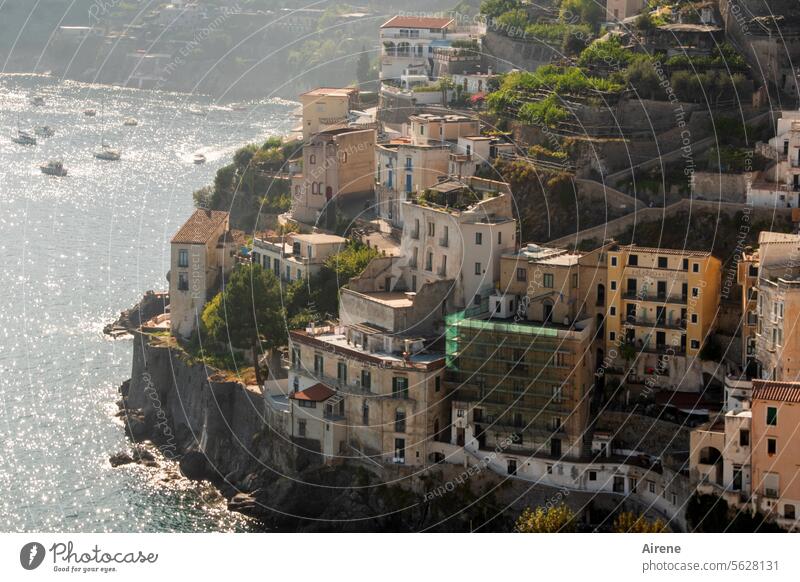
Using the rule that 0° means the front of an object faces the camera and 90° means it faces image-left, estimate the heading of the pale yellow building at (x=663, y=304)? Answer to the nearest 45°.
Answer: approximately 0°

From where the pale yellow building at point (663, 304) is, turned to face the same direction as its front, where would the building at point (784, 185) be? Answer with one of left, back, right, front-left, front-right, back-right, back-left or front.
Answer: back-left

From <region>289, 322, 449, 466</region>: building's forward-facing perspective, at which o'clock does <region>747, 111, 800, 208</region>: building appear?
<region>747, 111, 800, 208</region>: building is roughly at 7 o'clock from <region>289, 322, 449, 466</region>: building.

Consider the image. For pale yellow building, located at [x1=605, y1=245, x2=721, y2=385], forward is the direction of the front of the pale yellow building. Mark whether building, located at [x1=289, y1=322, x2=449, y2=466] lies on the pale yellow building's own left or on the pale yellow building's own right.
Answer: on the pale yellow building's own right

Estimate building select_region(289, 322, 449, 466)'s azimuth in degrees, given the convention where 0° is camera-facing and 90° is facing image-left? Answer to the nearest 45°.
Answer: approximately 45°

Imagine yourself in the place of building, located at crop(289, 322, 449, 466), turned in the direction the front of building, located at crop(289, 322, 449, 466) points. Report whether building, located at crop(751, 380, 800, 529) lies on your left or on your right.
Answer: on your left

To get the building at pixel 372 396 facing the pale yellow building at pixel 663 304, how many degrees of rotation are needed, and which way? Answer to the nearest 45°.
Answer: approximately 135° to its left
